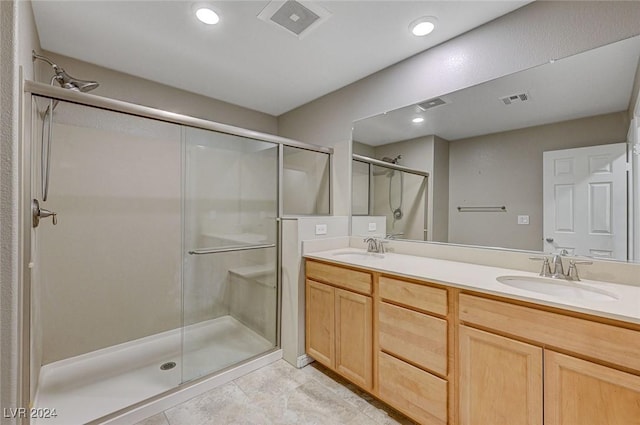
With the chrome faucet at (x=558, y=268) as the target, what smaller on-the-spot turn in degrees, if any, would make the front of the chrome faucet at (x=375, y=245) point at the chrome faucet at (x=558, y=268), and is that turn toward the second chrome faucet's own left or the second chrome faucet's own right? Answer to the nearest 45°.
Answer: approximately 90° to the second chrome faucet's own left

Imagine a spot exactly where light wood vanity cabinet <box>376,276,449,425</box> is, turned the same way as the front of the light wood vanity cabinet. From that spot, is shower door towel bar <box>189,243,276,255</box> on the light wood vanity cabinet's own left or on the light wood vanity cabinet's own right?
on the light wood vanity cabinet's own right

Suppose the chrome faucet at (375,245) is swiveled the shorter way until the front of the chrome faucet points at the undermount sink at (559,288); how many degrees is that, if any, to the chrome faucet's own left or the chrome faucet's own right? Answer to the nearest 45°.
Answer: approximately 90° to the chrome faucet's own left

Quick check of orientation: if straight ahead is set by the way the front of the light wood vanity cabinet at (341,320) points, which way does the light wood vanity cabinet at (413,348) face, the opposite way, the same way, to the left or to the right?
the same way

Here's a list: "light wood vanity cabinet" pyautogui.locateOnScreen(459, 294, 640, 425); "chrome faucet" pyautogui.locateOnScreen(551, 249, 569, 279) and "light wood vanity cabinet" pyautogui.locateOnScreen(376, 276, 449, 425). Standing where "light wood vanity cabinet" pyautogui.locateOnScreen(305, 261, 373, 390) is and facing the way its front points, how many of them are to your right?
0

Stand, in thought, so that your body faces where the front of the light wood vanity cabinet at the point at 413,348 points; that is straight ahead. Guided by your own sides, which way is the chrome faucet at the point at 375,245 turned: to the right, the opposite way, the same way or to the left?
the same way

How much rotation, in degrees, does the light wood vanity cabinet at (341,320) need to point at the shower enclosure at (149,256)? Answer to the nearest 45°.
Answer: approximately 45° to its right

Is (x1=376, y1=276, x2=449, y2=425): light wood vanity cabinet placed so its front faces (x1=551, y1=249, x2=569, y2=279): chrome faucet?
no

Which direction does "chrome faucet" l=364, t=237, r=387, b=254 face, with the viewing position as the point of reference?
facing the viewer and to the left of the viewer

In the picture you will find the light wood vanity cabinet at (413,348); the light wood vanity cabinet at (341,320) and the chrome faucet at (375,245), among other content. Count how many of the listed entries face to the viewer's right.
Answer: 0

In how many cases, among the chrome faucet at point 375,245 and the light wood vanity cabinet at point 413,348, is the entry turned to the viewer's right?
0

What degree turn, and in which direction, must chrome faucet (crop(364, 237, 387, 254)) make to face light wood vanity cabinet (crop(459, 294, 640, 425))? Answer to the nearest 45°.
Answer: approximately 90° to its left

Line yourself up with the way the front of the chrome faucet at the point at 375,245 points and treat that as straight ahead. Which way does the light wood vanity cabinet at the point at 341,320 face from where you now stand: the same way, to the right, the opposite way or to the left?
the same way

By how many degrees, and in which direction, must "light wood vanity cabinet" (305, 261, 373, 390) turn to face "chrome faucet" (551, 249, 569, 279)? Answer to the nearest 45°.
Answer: approximately 135° to its left
